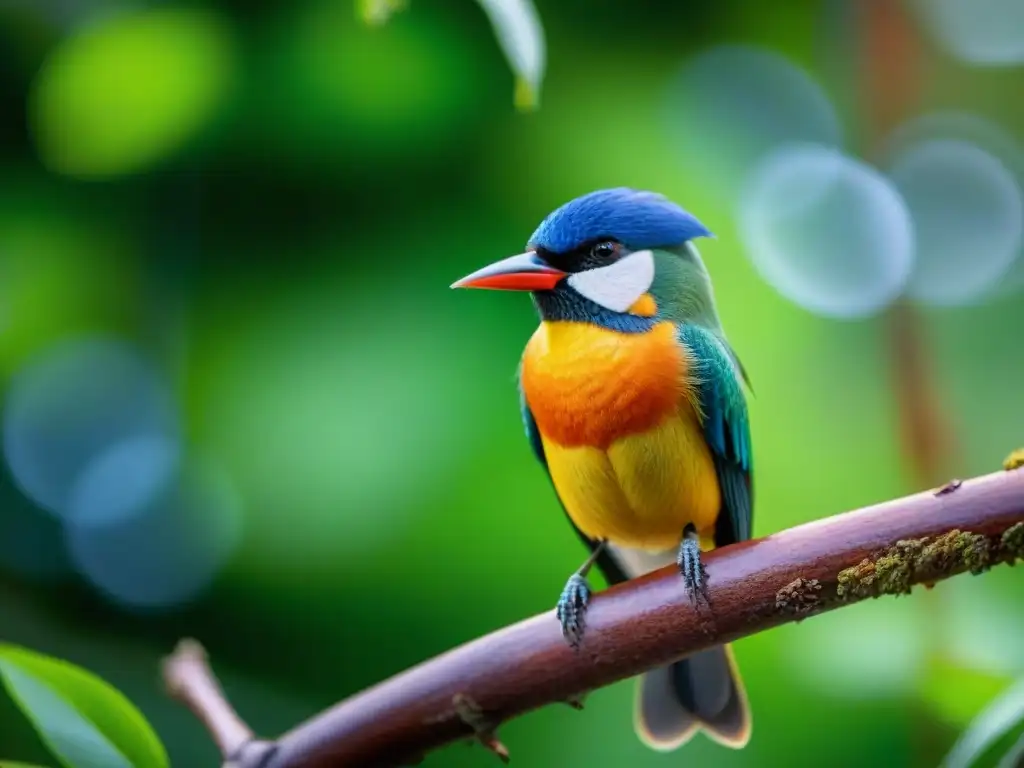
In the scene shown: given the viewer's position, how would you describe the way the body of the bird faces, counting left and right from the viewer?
facing the viewer and to the left of the viewer
